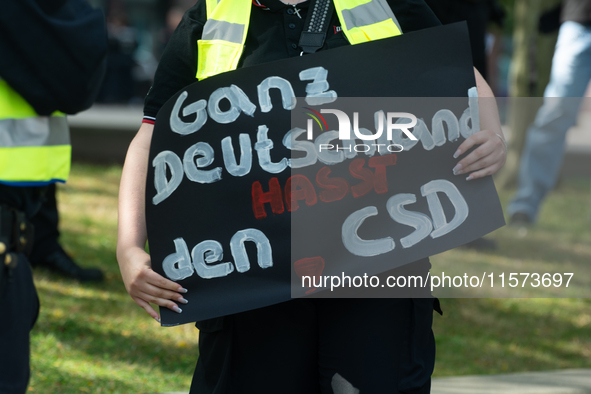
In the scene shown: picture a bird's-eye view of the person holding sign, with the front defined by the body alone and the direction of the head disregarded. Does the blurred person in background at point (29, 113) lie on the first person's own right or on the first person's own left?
on the first person's own right

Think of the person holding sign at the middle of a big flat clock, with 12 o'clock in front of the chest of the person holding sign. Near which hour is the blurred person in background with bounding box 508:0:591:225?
The blurred person in background is roughly at 7 o'clock from the person holding sign.

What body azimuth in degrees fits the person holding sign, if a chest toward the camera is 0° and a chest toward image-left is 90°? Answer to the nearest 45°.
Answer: approximately 0°
